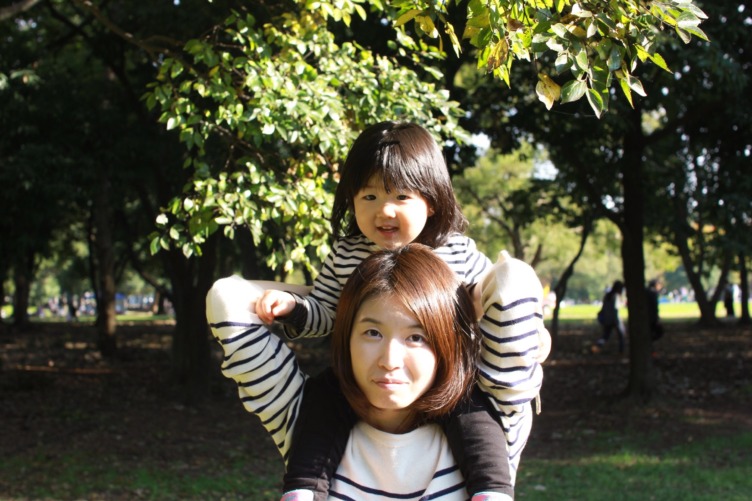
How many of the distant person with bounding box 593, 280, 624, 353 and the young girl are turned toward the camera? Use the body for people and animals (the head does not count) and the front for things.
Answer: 1

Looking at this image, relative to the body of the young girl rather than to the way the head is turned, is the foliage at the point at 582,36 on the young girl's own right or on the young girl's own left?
on the young girl's own left

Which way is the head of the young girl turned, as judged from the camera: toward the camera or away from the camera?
toward the camera

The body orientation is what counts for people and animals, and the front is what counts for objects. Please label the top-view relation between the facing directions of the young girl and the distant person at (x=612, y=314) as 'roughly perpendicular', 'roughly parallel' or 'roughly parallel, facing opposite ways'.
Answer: roughly perpendicular

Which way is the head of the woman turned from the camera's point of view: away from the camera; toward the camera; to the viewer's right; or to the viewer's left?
toward the camera

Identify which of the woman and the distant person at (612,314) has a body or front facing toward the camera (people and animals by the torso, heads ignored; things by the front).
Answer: the woman

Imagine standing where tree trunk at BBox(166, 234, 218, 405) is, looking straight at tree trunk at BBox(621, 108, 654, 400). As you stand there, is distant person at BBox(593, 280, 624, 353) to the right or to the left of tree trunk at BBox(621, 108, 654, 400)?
left

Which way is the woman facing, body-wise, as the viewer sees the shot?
toward the camera

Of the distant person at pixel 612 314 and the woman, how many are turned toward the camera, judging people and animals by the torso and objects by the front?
1

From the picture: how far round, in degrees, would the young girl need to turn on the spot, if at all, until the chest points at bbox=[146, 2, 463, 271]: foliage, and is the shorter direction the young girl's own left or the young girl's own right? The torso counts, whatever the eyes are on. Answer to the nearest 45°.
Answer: approximately 180°

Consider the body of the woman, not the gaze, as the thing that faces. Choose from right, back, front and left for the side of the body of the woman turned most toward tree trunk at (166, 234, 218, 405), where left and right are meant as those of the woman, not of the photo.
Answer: back
